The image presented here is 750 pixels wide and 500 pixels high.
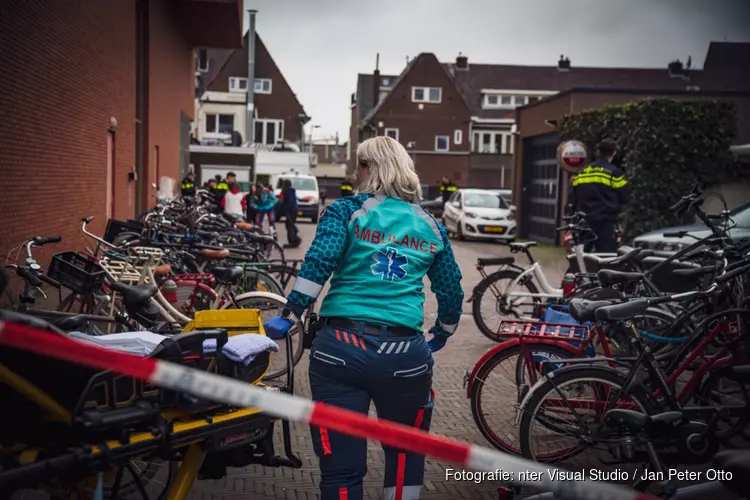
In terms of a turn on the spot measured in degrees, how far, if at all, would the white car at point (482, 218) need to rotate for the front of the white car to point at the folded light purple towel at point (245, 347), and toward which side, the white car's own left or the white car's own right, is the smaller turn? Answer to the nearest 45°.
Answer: approximately 45° to the white car's own right

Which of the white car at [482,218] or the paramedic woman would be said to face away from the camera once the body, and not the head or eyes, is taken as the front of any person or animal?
the paramedic woman

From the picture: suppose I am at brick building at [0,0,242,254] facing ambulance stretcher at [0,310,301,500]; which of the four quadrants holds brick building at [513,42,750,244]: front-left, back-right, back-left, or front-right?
back-left

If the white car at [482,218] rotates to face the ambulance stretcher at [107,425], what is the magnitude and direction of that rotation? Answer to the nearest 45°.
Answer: approximately 45° to its right

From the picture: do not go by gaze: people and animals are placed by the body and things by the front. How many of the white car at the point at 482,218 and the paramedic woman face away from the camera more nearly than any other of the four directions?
1

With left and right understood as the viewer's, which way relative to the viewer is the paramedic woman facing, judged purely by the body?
facing away from the viewer

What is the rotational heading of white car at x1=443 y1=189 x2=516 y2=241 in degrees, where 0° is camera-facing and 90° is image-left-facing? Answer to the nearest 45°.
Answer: approximately 315°
